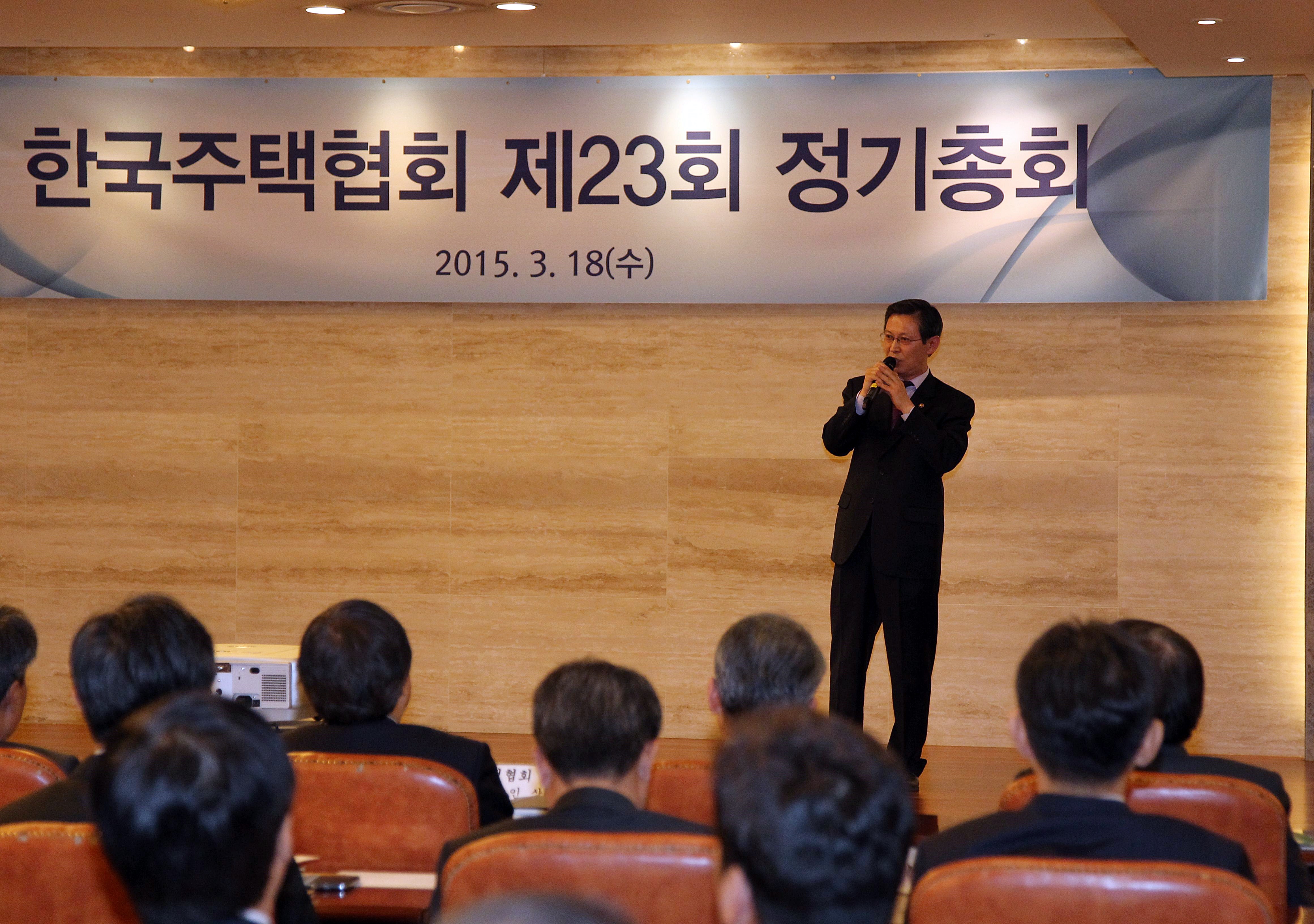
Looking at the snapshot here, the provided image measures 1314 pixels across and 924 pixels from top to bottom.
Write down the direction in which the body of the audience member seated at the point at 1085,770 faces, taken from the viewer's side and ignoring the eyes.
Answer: away from the camera

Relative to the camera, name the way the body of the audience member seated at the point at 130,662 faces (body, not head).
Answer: away from the camera

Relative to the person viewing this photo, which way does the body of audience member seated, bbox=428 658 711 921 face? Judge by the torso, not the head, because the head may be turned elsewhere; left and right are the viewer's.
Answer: facing away from the viewer

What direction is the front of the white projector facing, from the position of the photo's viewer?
facing away from the viewer

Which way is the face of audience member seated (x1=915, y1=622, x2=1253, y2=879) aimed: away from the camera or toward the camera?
away from the camera

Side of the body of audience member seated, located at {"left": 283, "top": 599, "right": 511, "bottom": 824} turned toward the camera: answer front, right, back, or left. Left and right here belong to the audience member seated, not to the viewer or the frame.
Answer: back

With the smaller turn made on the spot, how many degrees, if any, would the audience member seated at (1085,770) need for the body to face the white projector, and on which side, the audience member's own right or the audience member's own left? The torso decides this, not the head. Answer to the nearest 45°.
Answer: approximately 45° to the audience member's own left

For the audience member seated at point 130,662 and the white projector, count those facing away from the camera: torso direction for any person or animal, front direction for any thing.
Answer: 2

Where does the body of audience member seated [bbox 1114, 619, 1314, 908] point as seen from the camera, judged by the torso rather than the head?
away from the camera

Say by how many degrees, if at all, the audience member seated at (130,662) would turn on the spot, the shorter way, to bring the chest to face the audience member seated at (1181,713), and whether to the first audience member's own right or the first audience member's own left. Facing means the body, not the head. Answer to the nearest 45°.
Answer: approximately 90° to the first audience member's own right

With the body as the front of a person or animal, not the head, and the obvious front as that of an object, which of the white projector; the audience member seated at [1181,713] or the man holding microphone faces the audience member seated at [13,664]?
the man holding microphone

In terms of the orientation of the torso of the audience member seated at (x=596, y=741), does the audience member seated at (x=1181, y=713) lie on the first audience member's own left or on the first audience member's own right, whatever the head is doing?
on the first audience member's own right
